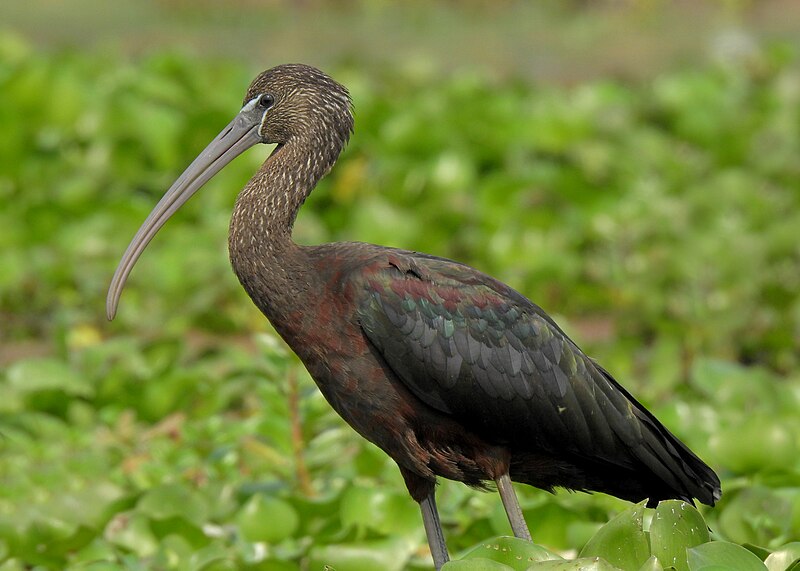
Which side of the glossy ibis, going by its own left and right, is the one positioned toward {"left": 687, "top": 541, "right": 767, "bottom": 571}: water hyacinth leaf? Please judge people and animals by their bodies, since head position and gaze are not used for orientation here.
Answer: back

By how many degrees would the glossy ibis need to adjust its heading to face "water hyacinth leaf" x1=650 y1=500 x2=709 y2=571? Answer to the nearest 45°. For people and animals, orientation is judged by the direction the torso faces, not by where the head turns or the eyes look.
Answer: approximately 180°

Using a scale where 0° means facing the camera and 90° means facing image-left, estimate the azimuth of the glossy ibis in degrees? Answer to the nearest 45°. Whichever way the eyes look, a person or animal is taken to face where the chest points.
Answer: approximately 90°
